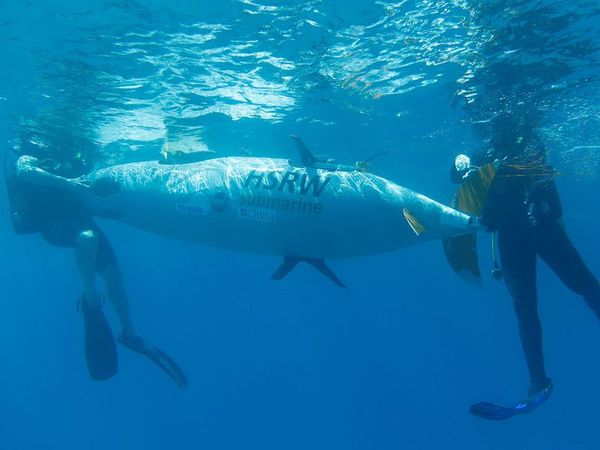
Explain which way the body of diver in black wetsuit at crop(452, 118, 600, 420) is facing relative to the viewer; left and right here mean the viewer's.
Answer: facing to the left of the viewer

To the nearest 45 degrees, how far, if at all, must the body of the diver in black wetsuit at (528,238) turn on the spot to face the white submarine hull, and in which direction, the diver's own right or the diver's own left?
approximately 45° to the diver's own left

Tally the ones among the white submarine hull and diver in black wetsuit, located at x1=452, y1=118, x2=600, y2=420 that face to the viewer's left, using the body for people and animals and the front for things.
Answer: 2

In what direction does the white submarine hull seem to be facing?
to the viewer's left

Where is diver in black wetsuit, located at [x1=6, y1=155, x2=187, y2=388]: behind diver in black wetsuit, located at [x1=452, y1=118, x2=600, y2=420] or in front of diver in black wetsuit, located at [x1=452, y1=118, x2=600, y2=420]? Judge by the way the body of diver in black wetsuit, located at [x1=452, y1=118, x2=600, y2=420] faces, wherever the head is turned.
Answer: in front
